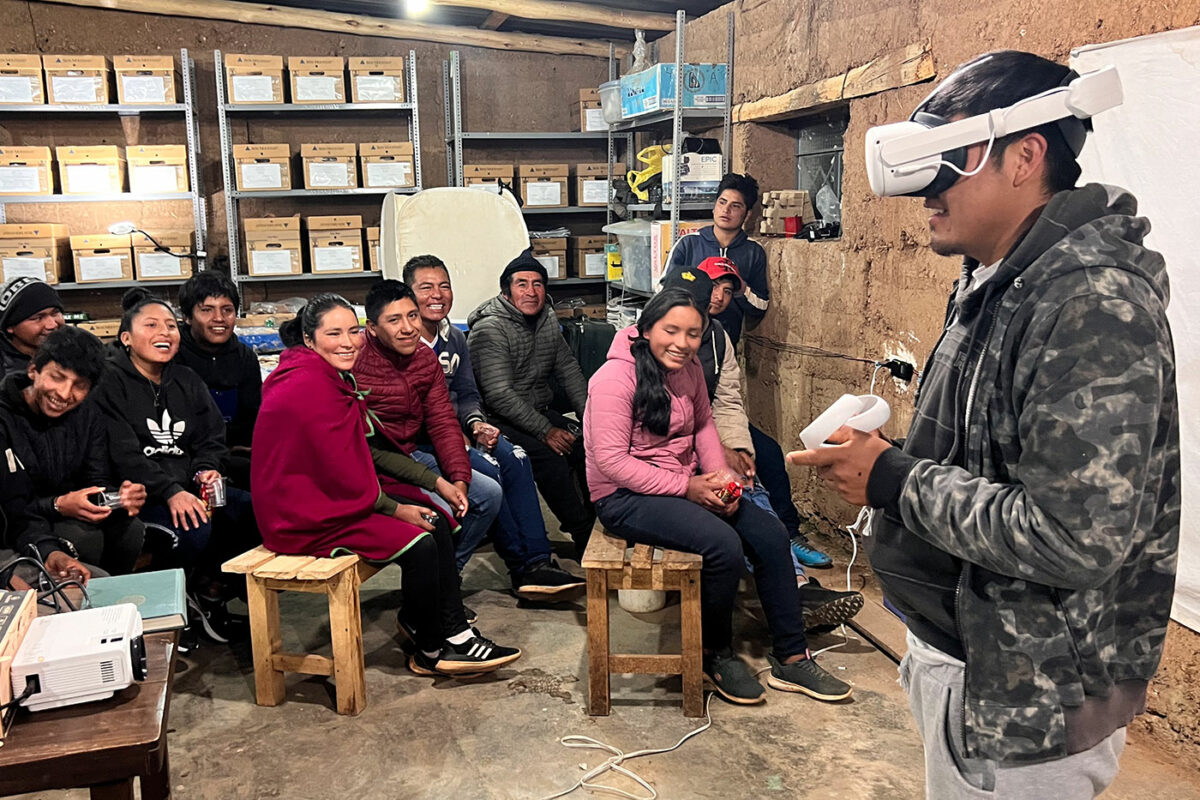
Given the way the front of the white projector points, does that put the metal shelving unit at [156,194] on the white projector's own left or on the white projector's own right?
on the white projector's own left

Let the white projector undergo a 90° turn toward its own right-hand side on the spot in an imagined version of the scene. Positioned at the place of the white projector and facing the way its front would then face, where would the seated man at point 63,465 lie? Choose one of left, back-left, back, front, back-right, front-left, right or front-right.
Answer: back

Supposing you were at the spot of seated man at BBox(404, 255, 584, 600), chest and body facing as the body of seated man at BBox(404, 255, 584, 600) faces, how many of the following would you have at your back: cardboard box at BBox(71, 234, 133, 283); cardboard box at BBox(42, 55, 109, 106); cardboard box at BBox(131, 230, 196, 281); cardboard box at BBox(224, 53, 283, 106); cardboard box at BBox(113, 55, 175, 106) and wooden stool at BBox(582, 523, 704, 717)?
5

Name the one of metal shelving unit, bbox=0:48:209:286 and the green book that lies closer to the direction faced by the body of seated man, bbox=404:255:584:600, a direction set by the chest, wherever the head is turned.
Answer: the green book

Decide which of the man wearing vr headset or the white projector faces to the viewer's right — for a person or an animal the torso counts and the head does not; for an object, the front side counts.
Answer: the white projector

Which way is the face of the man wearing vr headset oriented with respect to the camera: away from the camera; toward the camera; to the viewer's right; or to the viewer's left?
to the viewer's left

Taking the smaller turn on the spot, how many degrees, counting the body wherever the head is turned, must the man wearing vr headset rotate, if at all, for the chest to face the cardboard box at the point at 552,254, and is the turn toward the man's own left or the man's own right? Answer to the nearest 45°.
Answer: approximately 45° to the man's own right

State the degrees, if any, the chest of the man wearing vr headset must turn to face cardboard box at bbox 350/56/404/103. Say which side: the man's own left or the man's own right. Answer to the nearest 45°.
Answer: approximately 45° to the man's own right

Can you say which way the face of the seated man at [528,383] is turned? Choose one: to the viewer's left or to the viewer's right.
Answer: to the viewer's right

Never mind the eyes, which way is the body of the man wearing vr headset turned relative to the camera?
to the viewer's left

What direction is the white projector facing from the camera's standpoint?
to the viewer's right

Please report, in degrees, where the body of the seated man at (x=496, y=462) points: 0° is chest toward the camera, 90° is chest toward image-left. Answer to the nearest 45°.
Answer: approximately 315°

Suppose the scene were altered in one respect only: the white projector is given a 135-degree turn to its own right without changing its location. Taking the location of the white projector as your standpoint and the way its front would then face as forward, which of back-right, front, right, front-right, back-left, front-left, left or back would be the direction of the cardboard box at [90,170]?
back-right

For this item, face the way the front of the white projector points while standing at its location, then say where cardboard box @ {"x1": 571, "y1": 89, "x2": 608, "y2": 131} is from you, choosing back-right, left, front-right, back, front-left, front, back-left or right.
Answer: front-left

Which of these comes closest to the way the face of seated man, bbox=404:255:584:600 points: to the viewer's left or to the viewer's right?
to the viewer's right
